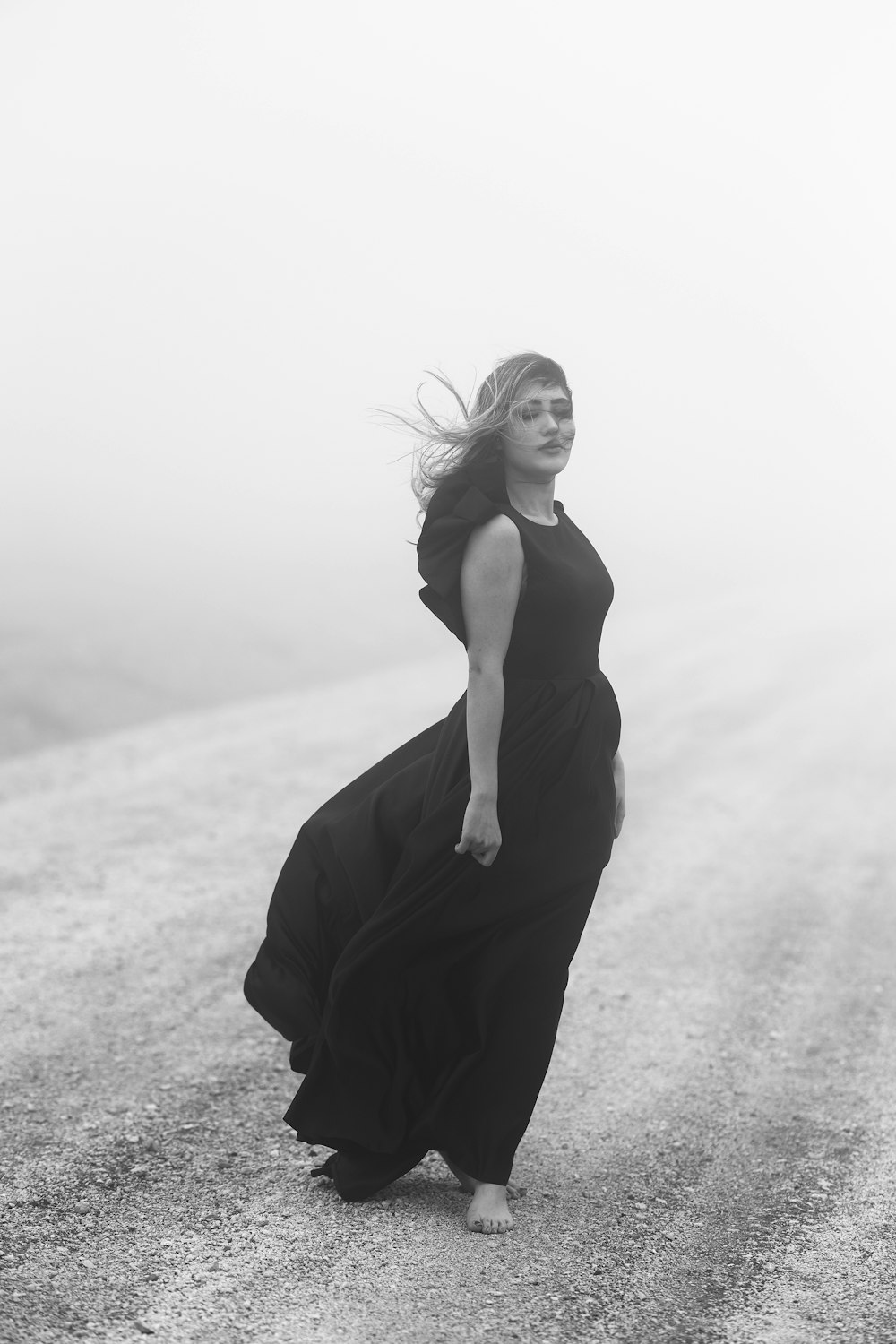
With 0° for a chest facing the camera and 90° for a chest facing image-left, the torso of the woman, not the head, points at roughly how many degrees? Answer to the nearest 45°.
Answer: approximately 315°

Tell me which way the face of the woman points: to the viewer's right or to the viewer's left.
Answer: to the viewer's right
